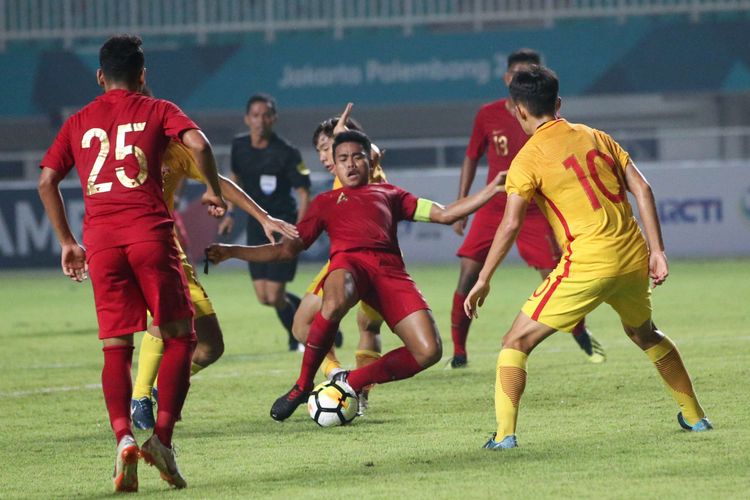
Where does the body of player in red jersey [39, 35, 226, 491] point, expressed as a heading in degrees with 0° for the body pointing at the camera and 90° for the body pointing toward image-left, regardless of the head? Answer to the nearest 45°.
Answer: approximately 180°

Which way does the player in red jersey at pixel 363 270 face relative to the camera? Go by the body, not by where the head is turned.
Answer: toward the camera

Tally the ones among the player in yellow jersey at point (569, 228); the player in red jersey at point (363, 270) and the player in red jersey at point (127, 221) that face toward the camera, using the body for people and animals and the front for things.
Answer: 1

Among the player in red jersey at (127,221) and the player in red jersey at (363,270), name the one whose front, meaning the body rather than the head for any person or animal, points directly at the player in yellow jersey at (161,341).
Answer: the player in red jersey at (127,221)

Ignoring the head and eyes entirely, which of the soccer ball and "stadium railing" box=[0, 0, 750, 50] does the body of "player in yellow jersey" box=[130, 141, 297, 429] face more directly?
the soccer ball

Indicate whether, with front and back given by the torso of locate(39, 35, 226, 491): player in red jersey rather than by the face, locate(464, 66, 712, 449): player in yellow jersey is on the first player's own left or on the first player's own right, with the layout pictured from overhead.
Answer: on the first player's own right

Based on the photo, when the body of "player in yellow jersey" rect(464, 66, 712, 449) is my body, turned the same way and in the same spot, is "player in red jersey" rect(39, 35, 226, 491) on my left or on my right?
on my left

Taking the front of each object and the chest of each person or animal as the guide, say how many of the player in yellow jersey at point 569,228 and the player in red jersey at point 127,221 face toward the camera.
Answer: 0

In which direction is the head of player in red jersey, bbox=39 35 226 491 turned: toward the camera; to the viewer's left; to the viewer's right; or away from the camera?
away from the camera
